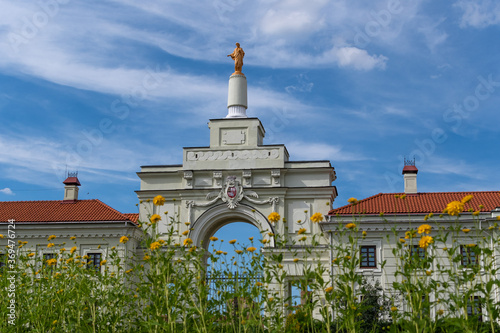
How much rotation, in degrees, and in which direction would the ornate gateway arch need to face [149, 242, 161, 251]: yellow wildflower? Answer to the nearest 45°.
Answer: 0° — it already faces it

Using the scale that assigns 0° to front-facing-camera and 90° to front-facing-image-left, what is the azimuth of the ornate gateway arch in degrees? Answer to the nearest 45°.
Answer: approximately 0°

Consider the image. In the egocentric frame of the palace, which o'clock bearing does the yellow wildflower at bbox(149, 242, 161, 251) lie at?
The yellow wildflower is roughly at 12 o'clock from the palace.

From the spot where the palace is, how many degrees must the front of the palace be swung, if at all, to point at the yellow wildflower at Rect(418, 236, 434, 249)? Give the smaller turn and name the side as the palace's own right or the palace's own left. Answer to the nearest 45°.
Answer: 0° — it already faces it

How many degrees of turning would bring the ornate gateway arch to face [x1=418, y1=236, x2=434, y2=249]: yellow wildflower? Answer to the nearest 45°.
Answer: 0° — it already faces it
